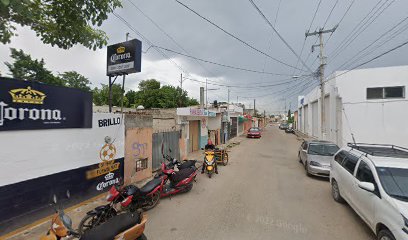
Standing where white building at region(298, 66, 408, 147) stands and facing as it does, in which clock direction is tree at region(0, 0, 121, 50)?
The tree is roughly at 11 o'clock from the white building.

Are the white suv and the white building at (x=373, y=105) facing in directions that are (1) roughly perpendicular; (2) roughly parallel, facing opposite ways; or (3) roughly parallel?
roughly perpendicular

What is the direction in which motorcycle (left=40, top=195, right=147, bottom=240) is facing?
to the viewer's left

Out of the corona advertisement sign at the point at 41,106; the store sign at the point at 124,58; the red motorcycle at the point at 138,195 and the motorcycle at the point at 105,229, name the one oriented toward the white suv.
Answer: the corona advertisement sign

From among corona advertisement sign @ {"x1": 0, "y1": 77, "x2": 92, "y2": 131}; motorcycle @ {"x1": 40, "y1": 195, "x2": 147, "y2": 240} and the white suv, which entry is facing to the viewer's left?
the motorcycle
